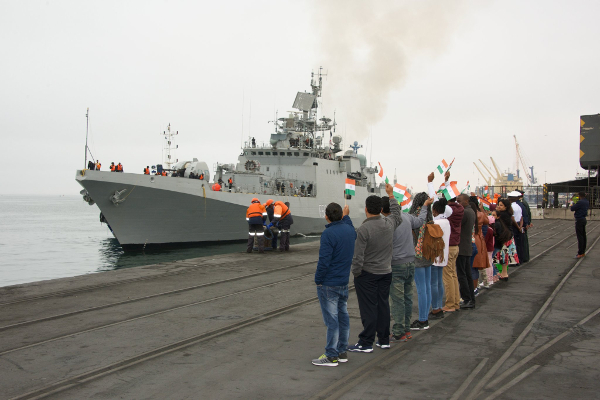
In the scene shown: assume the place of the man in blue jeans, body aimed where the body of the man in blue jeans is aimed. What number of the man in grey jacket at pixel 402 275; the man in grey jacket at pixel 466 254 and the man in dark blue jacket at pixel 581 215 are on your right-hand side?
3

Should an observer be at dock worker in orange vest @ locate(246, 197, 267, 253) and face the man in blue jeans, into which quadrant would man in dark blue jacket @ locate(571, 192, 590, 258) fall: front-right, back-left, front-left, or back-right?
front-left

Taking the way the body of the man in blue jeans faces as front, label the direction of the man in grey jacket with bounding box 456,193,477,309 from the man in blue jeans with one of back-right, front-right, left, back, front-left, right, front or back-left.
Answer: right

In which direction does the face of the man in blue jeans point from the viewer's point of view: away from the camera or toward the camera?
away from the camera

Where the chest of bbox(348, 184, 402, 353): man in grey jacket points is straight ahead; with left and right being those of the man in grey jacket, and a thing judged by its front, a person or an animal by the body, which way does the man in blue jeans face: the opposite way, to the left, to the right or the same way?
the same way

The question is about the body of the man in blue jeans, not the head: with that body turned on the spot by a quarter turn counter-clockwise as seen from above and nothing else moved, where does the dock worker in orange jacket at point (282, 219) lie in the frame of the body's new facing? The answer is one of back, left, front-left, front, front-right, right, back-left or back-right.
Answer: back-right

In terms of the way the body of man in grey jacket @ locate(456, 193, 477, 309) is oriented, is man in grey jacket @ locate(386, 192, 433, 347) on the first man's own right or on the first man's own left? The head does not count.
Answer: on the first man's own left

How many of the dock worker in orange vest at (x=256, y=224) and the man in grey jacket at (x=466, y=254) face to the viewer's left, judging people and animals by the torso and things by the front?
1

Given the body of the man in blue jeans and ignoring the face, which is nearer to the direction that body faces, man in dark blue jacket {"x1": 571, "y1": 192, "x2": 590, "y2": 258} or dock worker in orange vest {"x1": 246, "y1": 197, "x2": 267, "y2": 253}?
the dock worker in orange vest

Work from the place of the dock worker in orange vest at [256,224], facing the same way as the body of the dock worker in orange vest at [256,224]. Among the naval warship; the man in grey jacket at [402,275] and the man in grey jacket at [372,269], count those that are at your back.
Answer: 2

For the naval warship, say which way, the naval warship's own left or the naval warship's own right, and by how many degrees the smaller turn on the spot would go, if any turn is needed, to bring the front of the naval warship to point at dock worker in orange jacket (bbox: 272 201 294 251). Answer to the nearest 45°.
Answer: approximately 45° to the naval warship's own left

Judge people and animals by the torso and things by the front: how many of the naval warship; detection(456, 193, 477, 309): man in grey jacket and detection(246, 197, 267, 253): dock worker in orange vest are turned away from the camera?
1

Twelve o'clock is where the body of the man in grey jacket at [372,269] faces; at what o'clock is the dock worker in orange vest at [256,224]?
The dock worker in orange vest is roughly at 1 o'clock from the man in grey jacket.

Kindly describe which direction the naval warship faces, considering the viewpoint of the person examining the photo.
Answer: facing the viewer and to the left of the viewer
